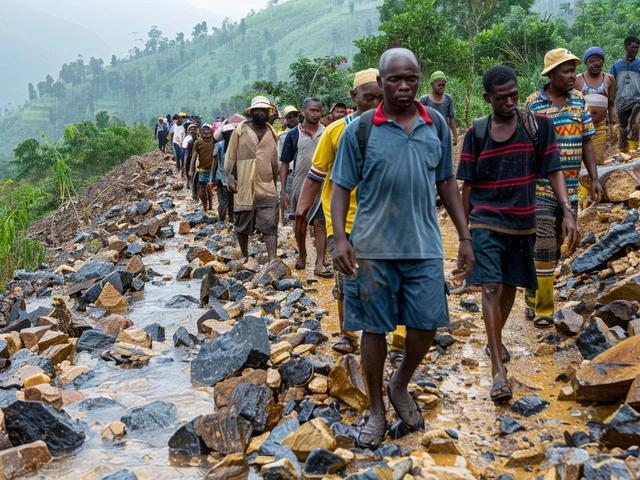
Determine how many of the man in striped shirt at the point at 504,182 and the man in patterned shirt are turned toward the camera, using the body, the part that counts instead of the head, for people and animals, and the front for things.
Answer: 2

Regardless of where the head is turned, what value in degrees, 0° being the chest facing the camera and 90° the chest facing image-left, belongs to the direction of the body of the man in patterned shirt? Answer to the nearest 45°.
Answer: approximately 0°

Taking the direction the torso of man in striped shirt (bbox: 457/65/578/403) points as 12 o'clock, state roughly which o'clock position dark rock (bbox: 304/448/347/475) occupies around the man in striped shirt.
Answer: The dark rock is roughly at 1 o'clock from the man in striped shirt.

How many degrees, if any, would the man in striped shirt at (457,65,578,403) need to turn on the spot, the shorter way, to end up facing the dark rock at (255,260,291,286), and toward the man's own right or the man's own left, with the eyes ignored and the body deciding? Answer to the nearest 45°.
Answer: approximately 135° to the man's own right

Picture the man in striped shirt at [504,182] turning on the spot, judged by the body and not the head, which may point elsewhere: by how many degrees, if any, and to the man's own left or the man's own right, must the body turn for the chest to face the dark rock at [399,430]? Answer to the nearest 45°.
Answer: approximately 45° to the man's own right

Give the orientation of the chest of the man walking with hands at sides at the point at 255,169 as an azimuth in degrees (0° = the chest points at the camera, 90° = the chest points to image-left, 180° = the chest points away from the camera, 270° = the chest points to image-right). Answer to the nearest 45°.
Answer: approximately 0°
